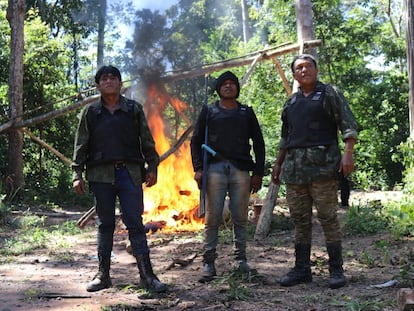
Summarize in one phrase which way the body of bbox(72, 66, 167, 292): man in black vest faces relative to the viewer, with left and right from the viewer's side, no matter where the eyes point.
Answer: facing the viewer

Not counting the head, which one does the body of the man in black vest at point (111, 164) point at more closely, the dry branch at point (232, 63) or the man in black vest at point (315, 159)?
the man in black vest

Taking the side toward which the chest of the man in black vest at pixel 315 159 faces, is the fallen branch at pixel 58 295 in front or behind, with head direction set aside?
in front

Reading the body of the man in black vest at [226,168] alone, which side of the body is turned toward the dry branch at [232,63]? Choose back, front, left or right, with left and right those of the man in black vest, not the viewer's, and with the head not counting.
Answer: back

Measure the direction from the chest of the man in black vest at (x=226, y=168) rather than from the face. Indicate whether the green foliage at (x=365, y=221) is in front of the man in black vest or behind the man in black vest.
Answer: behind

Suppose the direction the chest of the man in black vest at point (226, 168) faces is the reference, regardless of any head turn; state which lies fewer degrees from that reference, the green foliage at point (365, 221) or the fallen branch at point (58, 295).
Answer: the fallen branch

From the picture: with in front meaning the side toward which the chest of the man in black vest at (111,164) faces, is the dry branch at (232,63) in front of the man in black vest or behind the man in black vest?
behind

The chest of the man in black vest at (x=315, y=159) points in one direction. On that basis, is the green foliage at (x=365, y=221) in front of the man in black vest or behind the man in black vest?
behind

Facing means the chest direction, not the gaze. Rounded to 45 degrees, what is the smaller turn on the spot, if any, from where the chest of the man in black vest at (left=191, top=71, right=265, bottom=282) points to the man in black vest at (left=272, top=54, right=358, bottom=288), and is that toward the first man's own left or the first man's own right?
approximately 45° to the first man's own left

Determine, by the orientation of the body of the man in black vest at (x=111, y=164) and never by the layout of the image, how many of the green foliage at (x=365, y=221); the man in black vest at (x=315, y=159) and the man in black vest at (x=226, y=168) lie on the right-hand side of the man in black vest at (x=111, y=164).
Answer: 0

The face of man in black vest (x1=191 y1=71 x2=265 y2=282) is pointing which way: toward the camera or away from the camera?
toward the camera

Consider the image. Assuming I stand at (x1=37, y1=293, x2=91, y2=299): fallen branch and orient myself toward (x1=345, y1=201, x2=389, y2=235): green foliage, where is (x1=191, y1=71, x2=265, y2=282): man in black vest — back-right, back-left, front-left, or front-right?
front-right

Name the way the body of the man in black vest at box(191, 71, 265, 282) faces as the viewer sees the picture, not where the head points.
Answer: toward the camera

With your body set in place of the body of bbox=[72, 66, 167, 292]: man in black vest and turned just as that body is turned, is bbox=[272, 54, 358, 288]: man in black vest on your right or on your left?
on your left

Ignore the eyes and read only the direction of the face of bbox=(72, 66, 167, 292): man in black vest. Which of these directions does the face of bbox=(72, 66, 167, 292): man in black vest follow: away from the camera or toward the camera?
toward the camera

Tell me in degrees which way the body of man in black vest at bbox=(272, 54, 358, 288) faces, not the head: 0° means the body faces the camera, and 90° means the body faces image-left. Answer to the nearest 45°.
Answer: approximately 45°

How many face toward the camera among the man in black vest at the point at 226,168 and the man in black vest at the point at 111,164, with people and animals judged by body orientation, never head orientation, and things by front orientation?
2
